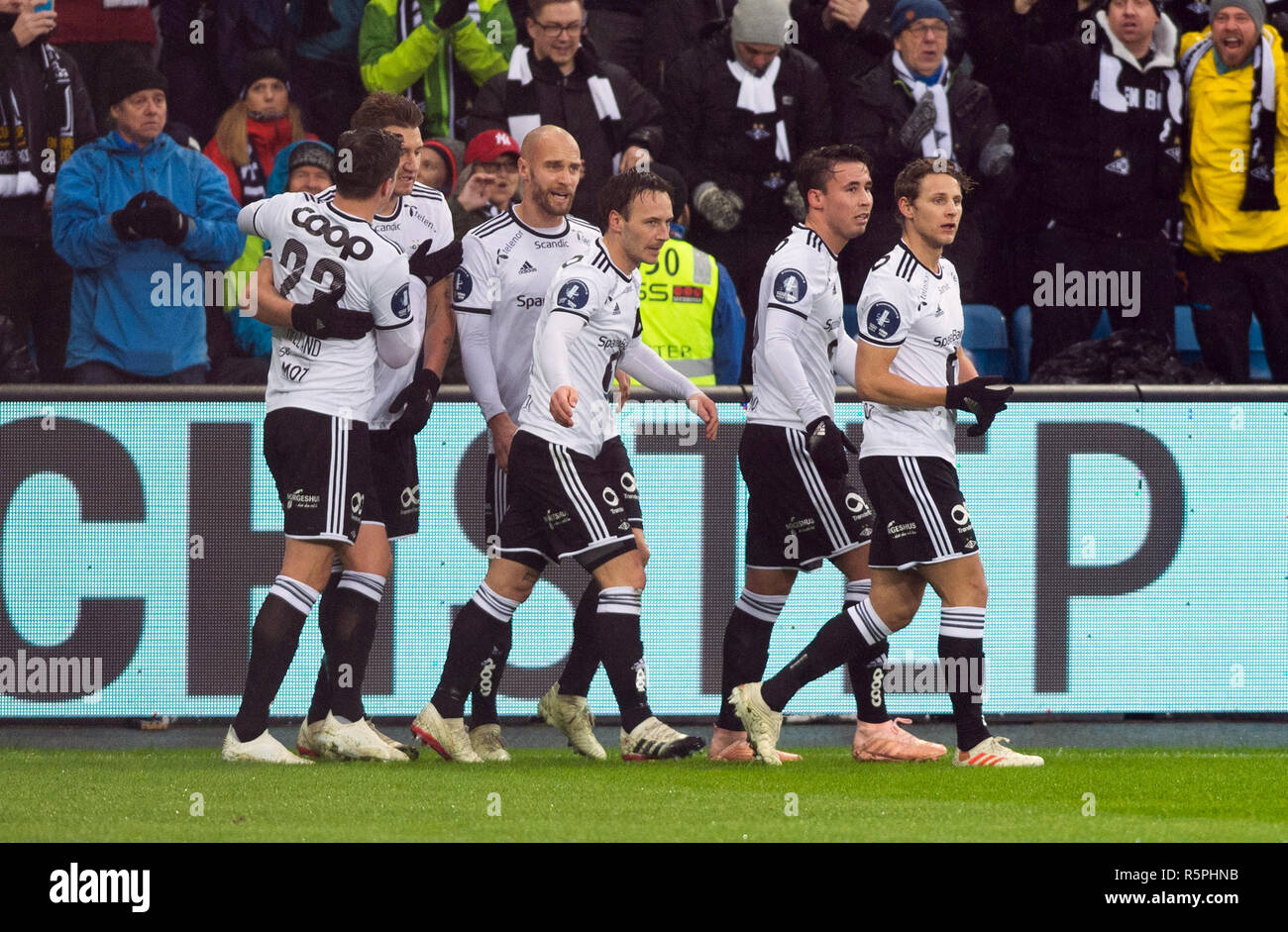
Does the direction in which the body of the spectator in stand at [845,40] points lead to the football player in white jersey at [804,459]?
yes

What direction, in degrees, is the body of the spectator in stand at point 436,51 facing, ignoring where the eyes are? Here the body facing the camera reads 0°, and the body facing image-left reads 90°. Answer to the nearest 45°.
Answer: approximately 0°

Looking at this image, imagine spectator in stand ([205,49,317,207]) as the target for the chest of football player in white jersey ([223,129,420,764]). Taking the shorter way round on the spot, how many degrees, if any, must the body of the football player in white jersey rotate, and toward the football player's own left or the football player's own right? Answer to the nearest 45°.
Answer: approximately 45° to the football player's own left

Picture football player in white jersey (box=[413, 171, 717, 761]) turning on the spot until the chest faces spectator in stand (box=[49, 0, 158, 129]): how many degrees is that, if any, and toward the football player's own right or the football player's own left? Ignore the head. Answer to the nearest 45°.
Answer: approximately 180°

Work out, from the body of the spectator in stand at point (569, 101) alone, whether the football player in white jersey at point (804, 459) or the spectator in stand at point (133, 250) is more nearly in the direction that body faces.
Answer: the football player in white jersey

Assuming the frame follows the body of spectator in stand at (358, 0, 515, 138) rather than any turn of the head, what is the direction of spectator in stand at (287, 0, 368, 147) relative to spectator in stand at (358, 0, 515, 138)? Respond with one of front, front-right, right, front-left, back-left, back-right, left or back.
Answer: back-right

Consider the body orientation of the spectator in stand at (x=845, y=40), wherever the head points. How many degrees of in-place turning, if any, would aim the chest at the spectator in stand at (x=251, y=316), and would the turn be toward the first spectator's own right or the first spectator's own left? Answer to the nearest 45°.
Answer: approximately 45° to the first spectator's own right

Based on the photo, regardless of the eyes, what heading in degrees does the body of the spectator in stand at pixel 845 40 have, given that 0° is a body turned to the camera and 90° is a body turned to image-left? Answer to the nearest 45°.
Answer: approximately 0°
